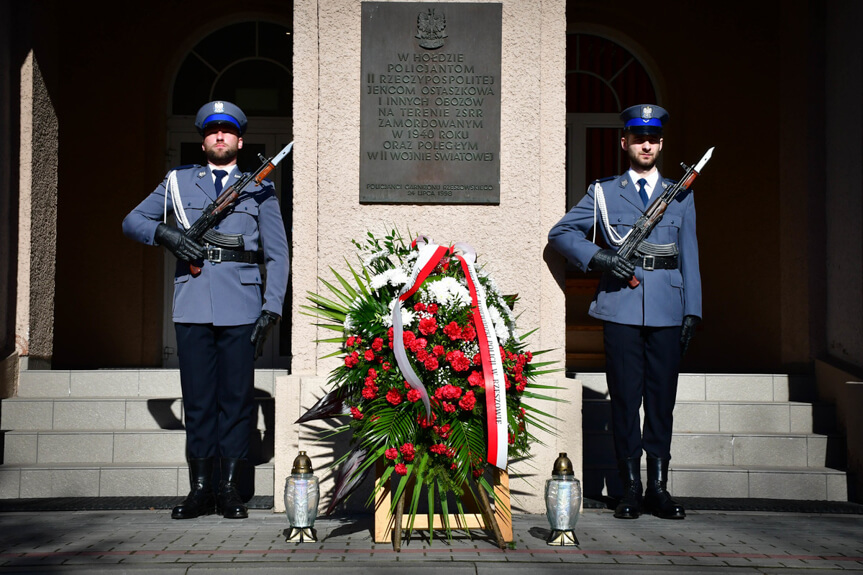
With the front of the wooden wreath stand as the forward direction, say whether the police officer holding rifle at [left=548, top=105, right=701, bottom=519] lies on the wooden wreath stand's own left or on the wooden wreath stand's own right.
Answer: on the wooden wreath stand's own left

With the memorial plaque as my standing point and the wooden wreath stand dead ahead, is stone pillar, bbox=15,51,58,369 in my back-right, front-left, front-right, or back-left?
back-right

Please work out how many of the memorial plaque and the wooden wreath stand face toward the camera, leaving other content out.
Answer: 2

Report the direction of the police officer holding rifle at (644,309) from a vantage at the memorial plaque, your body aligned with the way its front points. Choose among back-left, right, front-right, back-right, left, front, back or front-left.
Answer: left

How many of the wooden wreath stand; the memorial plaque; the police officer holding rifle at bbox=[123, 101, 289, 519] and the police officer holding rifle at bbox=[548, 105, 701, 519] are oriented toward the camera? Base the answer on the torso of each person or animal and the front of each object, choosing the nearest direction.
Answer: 4

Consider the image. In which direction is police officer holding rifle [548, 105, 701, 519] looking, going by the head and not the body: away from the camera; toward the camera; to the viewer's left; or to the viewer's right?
toward the camera

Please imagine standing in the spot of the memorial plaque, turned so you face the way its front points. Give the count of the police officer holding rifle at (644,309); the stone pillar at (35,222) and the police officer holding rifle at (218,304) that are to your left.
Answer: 1

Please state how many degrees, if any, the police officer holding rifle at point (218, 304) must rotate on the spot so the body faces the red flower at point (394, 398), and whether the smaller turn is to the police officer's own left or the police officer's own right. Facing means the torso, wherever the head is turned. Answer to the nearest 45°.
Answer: approximately 45° to the police officer's own left

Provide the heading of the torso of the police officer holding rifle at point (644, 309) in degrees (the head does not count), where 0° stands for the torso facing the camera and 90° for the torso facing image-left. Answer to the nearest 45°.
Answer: approximately 0°

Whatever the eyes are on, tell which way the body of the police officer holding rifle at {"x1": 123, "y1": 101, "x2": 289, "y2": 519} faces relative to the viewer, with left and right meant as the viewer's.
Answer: facing the viewer
